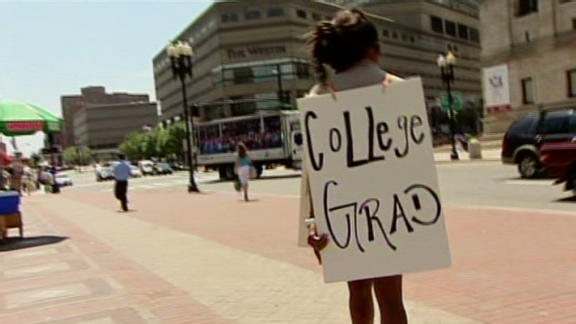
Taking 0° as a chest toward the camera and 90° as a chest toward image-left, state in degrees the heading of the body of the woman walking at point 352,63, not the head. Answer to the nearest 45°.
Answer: approximately 180°

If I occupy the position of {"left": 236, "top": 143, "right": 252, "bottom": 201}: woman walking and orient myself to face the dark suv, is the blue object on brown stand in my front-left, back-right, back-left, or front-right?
back-right
